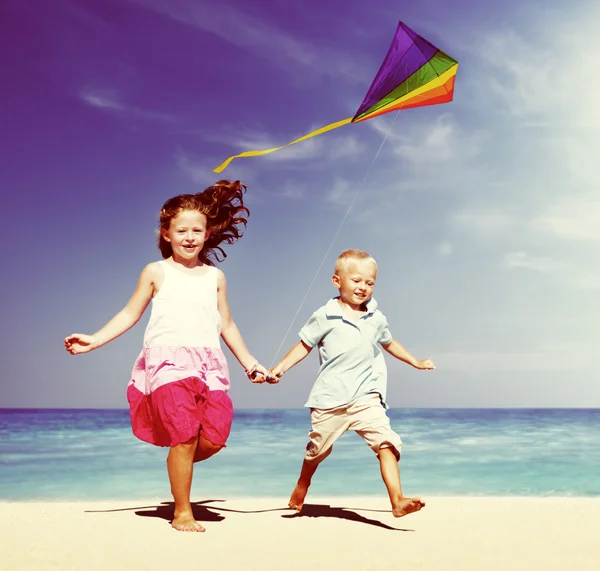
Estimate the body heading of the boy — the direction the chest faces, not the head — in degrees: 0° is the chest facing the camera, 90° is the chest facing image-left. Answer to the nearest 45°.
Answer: approximately 315°

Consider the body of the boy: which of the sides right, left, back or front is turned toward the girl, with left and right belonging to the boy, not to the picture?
right

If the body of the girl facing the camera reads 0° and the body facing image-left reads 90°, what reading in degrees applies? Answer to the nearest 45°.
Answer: approximately 0°

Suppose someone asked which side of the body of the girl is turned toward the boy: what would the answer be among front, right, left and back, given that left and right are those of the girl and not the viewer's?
left
